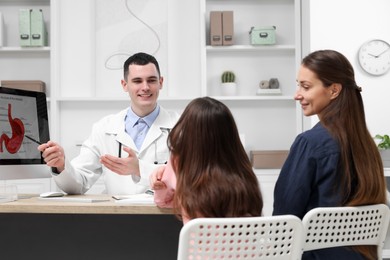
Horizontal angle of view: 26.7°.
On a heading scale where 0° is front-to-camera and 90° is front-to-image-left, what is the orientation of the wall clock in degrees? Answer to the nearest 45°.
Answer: approximately 0°

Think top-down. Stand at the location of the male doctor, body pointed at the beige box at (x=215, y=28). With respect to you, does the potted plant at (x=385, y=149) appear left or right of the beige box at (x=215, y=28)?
right

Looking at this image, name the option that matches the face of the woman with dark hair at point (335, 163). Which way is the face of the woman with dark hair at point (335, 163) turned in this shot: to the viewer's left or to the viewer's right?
to the viewer's left

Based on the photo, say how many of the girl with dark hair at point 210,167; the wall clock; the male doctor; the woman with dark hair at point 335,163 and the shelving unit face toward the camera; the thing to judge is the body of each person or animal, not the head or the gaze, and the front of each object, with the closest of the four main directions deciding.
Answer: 3

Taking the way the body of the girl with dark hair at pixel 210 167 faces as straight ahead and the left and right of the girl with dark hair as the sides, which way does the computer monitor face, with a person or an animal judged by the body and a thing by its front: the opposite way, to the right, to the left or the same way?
the opposite way

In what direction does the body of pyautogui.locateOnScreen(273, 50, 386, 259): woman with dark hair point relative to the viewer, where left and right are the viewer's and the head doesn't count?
facing away from the viewer and to the left of the viewer

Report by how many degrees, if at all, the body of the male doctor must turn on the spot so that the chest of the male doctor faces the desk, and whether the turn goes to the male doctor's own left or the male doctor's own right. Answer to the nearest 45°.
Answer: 0° — they already face it

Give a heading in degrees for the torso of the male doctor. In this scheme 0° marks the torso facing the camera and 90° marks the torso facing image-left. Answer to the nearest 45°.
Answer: approximately 0°

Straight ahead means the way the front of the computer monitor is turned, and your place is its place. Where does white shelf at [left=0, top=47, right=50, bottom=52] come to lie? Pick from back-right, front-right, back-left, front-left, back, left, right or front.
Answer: back-left

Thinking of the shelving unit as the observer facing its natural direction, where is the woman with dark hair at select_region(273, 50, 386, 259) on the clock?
The woman with dark hair is roughly at 12 o'clock from the shelving unit.

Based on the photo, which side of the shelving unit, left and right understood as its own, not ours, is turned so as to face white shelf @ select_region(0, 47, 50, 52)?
right

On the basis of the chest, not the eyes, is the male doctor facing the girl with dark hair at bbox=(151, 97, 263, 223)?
yes

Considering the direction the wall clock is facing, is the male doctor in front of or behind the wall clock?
in front

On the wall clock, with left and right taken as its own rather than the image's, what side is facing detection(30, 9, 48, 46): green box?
right

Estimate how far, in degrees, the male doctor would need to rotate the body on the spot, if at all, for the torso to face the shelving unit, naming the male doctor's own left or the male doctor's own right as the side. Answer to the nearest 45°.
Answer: approximately 135° to the male doctor's own left
